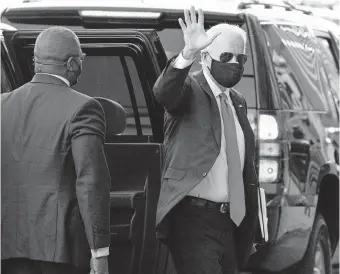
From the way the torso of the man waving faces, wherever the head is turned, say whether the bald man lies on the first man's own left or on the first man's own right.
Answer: on the first man's own right

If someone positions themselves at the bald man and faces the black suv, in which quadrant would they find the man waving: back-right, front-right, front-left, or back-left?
front-right

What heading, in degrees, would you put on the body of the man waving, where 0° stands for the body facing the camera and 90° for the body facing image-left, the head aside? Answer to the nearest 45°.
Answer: approximately 315°

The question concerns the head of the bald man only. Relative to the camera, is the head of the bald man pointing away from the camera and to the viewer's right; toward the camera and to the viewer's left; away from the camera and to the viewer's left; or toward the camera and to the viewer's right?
away from the camera and to the viewer's right
